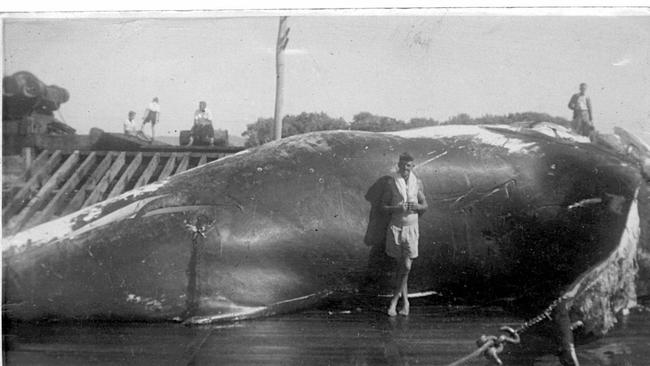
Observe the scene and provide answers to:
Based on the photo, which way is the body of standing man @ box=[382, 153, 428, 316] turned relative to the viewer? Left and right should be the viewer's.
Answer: facing the viewer

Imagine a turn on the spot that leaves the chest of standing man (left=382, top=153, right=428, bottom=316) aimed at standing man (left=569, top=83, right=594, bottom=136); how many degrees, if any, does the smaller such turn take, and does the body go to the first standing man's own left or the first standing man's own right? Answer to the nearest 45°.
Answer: approximately 90° to the first standing man's own left
